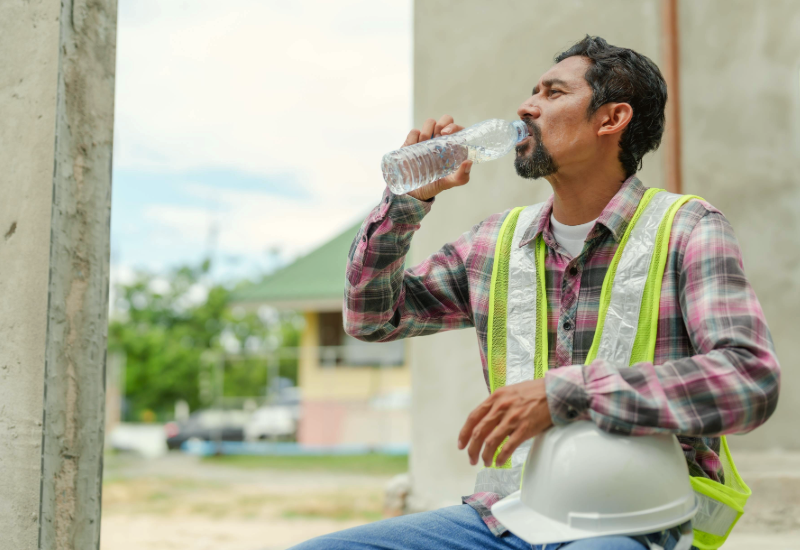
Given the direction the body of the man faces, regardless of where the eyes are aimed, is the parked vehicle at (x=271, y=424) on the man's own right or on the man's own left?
on the man's own right

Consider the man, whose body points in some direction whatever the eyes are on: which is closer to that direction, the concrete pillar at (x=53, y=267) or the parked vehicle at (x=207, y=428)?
the concrete pillar

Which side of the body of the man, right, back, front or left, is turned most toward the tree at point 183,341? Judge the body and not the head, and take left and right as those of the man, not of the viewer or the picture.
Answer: right

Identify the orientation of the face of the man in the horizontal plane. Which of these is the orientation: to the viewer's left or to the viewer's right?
to the viewer's left

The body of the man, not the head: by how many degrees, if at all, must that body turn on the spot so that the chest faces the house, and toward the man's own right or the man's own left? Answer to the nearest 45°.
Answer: approximately 135° to the man's own right

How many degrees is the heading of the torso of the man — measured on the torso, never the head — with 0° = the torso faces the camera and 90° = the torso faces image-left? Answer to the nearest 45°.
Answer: approximately 45°

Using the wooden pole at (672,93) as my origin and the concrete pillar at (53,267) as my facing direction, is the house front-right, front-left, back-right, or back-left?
back-right

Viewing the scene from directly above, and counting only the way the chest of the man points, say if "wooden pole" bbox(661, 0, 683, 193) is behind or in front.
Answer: behind
